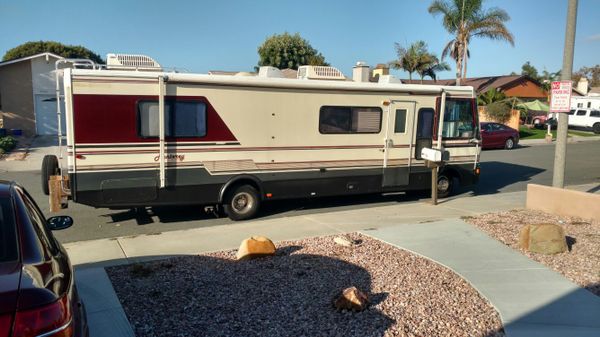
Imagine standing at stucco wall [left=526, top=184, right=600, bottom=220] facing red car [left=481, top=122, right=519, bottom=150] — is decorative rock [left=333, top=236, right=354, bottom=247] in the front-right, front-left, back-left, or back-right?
back-left

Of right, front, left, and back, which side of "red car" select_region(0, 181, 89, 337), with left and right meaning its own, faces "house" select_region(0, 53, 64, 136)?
front

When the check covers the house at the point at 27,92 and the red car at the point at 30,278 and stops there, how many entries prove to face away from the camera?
1

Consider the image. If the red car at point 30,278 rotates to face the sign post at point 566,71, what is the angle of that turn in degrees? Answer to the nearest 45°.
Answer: approximately 90° to its right

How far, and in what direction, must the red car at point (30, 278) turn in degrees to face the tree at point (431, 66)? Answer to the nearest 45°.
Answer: approximately 45° to its right

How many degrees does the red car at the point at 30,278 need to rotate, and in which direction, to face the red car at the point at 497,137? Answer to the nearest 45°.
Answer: approximately 45° to its right

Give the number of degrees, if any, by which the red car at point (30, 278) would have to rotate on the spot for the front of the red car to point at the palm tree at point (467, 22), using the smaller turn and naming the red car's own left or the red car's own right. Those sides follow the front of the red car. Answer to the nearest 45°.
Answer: approximately 45° to the red car's own right

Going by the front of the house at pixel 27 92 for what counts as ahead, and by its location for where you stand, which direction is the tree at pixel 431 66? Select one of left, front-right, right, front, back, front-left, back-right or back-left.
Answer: front-left

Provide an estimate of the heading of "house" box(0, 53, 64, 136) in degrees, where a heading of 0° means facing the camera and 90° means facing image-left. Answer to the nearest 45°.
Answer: approximately 315°

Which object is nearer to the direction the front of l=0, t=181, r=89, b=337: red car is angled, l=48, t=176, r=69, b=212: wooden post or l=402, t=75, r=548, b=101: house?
the wooden post

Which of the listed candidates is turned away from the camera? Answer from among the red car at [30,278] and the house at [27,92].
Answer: the red car

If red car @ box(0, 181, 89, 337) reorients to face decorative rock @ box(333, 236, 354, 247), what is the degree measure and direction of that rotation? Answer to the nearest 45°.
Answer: approximately 45° to its right

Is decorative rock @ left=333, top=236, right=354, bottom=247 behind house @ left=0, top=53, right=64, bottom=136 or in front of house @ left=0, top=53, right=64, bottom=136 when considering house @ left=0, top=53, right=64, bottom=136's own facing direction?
in front

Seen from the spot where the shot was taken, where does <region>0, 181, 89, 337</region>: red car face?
facing away from the viewer

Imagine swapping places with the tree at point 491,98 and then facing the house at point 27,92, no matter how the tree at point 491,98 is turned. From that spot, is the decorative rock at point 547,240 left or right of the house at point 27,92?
left

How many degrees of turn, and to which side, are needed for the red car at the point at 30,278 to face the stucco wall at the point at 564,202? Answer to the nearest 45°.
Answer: approximately 90° to its right

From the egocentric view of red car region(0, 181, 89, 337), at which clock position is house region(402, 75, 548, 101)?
The house is roughly at 2 o'clock from the red car.
